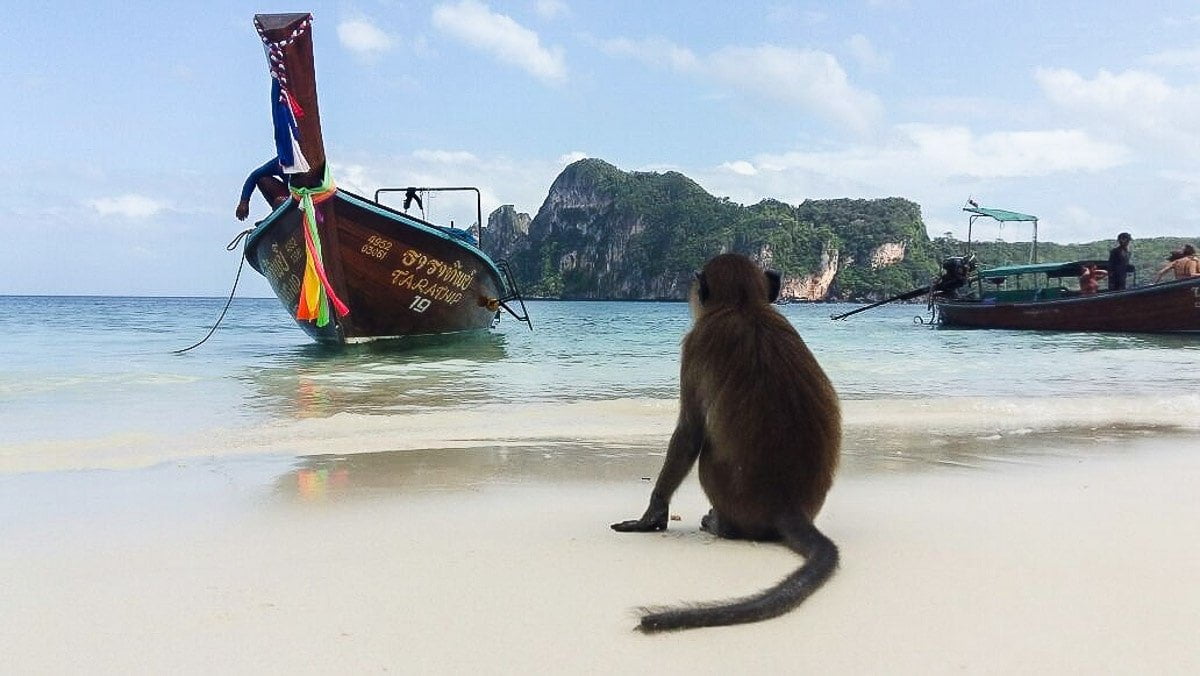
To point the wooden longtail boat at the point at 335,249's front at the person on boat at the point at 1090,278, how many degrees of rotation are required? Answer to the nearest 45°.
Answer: approximately 135° to its left

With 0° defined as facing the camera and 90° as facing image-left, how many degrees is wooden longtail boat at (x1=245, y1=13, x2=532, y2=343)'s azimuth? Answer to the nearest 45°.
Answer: approximately 45°

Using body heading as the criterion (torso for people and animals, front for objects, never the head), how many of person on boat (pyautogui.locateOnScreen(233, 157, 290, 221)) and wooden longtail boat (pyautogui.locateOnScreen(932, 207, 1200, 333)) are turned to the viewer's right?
1

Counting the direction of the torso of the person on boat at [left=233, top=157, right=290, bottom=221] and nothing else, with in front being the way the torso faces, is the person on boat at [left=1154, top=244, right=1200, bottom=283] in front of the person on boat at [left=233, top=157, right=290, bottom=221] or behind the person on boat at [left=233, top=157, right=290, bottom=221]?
behind

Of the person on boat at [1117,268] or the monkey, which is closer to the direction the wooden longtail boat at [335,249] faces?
the monkey

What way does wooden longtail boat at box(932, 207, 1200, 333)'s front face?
to the viewer's right

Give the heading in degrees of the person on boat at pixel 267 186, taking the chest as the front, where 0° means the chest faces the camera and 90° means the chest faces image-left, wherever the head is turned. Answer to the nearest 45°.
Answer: approximately 90°

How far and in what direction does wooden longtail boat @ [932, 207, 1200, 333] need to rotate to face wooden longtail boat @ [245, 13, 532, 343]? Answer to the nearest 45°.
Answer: approximately 135° to its right

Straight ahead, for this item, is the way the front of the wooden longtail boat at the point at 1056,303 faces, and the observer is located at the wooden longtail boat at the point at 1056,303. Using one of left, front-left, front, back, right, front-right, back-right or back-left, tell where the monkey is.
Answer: right

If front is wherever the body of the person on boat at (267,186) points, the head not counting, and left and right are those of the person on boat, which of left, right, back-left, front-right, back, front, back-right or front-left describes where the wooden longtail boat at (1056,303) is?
back

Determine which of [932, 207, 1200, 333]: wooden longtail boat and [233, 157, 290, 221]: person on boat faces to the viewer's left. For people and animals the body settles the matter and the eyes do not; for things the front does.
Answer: the person on boat

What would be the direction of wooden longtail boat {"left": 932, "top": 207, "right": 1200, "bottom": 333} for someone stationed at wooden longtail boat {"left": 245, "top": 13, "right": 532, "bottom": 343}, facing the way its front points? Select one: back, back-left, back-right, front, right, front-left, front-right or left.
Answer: back-left

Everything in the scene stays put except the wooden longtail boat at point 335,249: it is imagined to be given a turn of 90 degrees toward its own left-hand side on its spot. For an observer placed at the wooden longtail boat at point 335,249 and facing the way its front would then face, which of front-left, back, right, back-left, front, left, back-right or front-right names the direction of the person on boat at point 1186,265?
front-left

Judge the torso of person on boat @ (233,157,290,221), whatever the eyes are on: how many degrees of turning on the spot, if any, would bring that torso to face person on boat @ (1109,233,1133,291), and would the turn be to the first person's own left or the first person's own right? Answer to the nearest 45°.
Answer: approximately 180°
